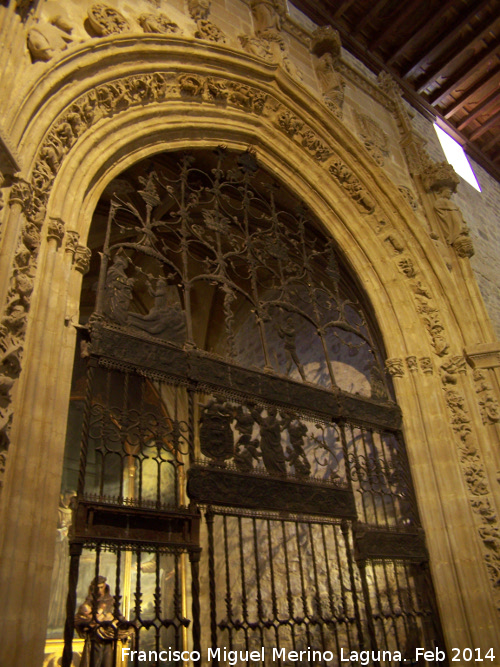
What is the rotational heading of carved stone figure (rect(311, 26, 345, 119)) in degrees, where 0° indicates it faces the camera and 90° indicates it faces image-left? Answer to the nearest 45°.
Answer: approximately 45°
